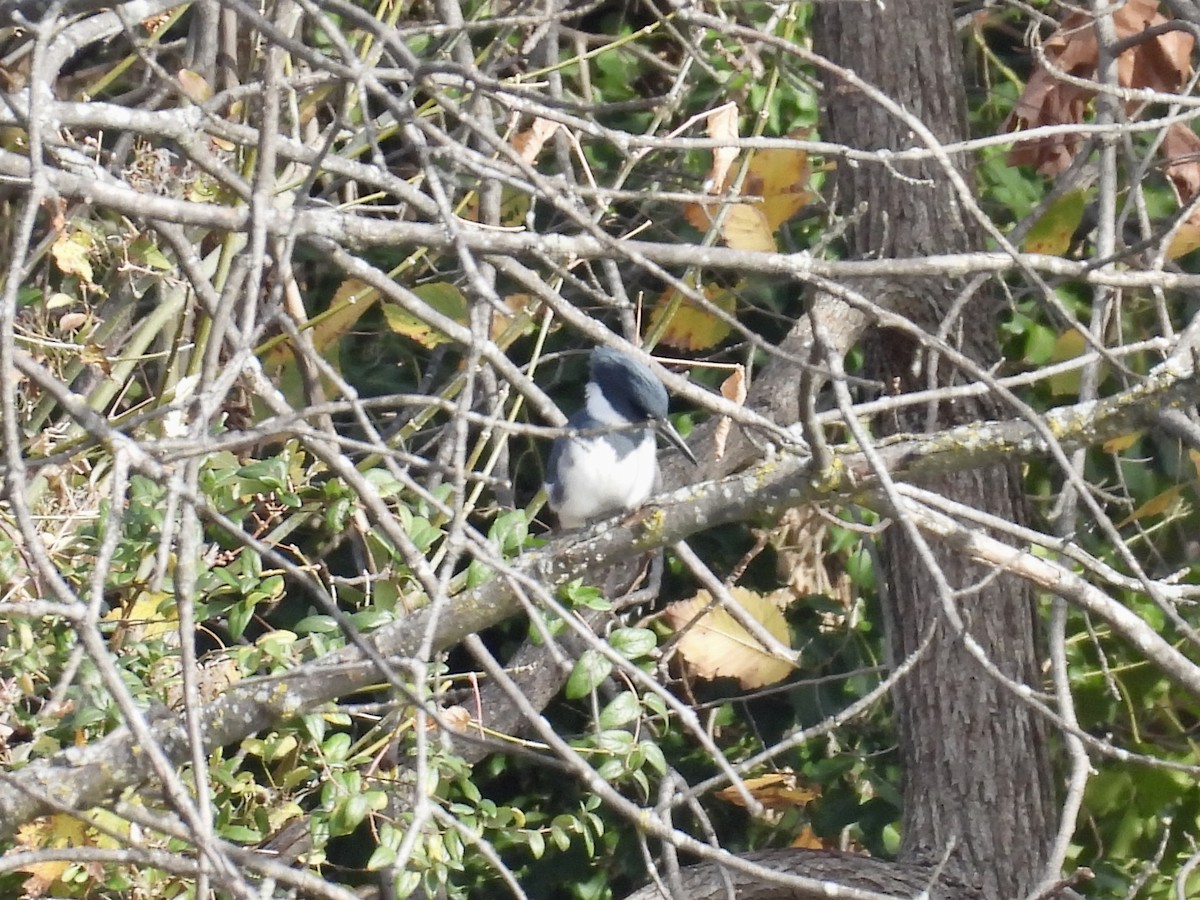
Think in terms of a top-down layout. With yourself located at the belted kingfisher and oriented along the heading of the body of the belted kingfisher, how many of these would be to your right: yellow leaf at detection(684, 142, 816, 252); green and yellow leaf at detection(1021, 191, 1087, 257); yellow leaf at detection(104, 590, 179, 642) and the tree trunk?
1

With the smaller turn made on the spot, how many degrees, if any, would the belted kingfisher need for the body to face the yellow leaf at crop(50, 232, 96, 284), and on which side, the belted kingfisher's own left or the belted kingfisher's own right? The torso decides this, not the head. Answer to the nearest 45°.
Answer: approximately 135° to the belted kingfisher's own right

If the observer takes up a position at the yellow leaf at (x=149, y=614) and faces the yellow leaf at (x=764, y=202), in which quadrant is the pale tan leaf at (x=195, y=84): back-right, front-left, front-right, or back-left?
front-left

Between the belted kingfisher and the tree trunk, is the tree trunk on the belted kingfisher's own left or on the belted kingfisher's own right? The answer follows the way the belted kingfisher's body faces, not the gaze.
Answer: on the belted kingfisher's own left

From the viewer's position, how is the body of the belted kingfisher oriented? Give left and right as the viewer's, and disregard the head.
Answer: facing the viewer and to the right of the viewer

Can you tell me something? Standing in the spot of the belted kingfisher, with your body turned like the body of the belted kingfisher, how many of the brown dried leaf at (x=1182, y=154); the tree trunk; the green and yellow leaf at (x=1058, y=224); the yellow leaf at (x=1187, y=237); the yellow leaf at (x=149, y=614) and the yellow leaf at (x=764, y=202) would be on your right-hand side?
1

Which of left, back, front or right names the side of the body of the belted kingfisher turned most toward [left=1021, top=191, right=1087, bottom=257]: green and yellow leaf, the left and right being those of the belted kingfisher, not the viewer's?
left
